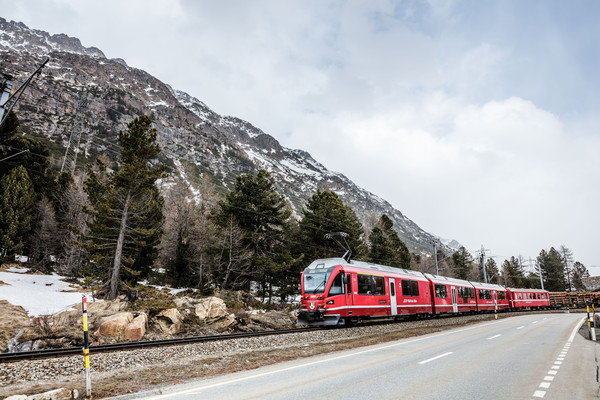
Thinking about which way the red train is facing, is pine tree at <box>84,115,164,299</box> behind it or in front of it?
in front

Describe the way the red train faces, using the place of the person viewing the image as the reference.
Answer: facing the viewer and to the left of the viewer

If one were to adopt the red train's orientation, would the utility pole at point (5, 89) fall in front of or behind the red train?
in front

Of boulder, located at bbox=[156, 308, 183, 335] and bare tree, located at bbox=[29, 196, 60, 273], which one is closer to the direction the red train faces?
the boulder

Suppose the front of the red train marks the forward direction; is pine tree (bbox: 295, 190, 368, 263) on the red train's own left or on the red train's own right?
on the red train's own right

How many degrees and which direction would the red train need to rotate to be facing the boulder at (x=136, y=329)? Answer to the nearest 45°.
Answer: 0° — it already faces it

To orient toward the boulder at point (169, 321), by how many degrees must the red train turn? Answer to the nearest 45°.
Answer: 0° — it already faces it

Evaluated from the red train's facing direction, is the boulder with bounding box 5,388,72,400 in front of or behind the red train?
in front

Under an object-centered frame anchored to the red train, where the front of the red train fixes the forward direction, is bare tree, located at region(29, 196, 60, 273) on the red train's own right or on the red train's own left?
on the red train's own right

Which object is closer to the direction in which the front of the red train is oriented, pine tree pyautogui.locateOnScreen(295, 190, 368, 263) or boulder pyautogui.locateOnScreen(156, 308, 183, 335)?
the boulder

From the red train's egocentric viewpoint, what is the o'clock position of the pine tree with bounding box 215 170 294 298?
The pine tree is roughly at 3 o'clock from the red train.

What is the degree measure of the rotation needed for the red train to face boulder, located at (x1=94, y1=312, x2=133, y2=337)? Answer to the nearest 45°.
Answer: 0° — it already faces it

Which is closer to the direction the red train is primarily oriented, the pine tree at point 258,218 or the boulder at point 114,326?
the boulder
